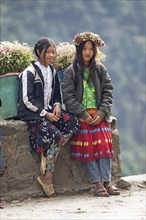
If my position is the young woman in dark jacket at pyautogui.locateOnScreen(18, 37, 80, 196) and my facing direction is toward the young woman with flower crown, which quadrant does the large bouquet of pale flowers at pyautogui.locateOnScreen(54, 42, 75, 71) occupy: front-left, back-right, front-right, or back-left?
front-left

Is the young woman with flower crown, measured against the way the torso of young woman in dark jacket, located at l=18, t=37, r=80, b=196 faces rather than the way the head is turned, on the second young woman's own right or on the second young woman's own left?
on the second young woman's own left

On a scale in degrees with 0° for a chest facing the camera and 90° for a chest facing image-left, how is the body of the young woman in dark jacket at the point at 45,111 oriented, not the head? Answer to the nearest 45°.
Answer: approximately 315°

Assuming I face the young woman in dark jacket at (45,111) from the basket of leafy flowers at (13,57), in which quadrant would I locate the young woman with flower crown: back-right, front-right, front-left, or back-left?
front-left

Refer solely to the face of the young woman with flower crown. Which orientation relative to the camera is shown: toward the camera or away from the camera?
toward the camera

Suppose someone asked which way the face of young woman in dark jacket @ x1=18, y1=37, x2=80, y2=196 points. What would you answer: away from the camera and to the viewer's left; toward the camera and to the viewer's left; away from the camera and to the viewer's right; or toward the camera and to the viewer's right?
toward the camera and to the viewer's right
